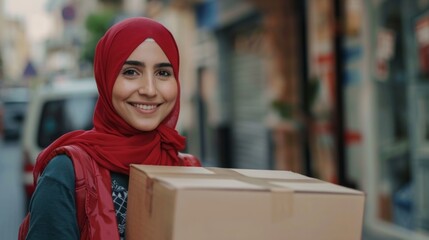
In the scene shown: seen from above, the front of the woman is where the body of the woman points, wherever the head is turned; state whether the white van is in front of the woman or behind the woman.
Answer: behind

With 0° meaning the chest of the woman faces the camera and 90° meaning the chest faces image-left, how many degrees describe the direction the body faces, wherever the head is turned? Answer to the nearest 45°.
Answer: approximately 315°
